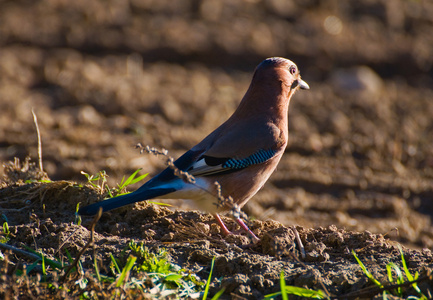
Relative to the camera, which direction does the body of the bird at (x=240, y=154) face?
to the viewer's right

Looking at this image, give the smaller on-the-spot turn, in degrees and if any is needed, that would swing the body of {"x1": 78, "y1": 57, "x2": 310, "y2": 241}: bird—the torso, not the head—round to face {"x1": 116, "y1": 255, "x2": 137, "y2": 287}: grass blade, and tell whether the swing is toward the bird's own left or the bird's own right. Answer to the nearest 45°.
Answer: approximately 90° to the bird's own right
